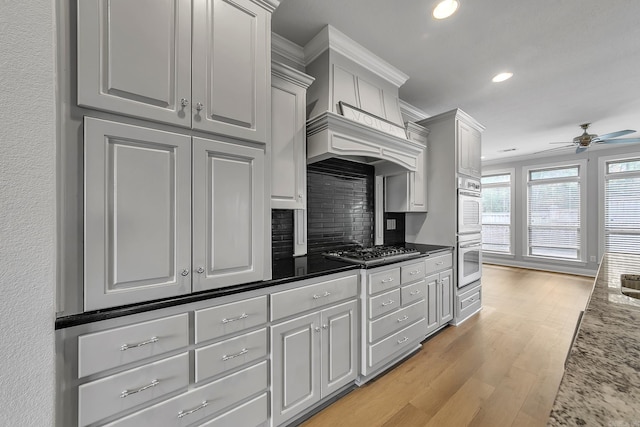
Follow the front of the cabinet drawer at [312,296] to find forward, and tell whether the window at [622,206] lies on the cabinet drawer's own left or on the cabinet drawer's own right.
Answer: on the cabinet drawer's own left

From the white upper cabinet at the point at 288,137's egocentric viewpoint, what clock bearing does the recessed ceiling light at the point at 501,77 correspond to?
The recessed ceiling light is roughly at 10 o'clock from the white upper cabinet.

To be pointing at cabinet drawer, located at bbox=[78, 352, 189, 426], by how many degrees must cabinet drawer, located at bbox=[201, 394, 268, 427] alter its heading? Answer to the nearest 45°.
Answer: approximately 135° to its right
